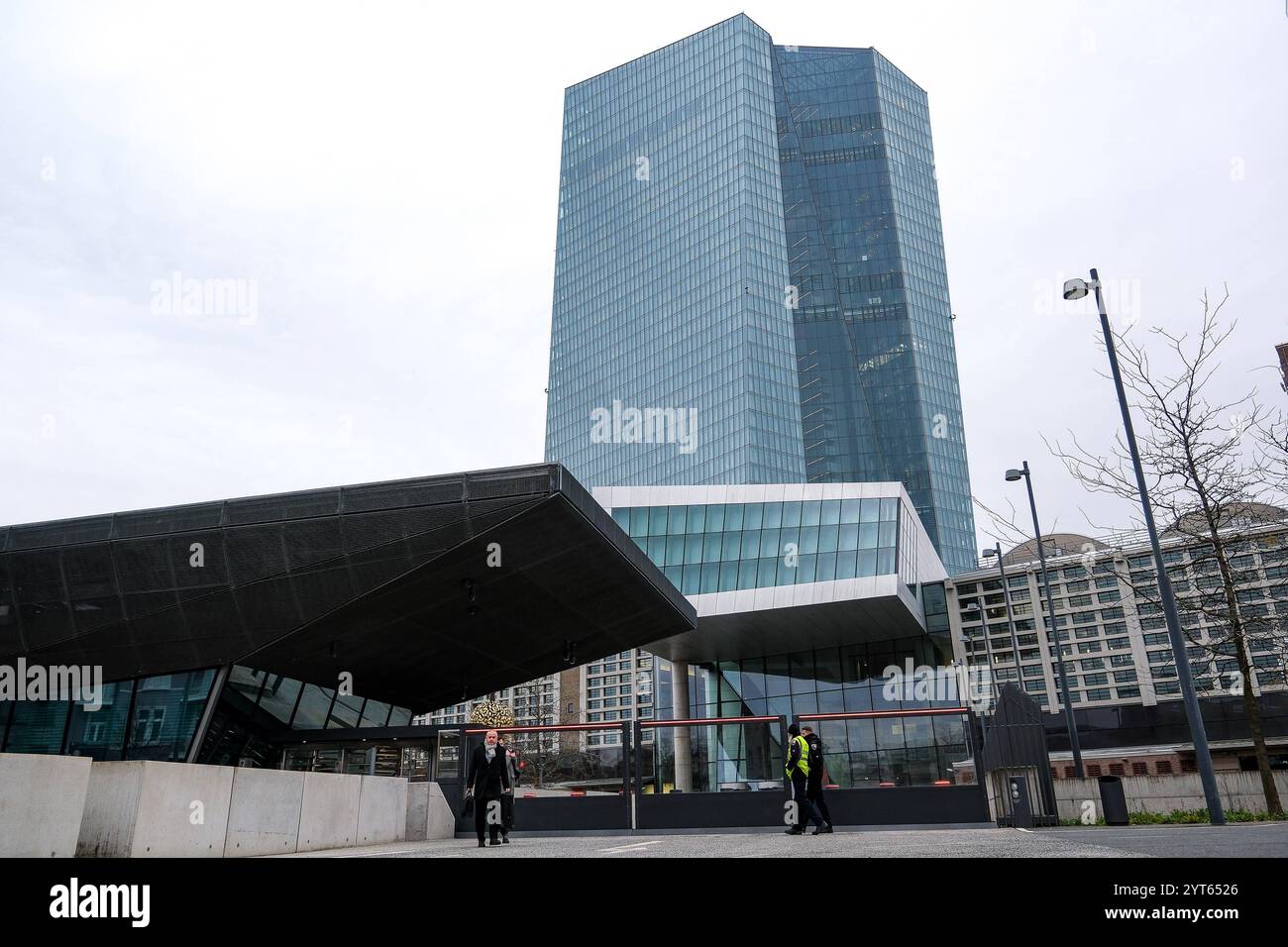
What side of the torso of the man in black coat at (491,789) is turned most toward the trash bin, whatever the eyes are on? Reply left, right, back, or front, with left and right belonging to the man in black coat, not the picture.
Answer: left

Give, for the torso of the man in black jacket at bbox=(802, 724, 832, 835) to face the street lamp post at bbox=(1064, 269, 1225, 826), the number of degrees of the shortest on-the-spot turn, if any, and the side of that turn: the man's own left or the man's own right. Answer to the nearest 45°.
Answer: approximately 180°

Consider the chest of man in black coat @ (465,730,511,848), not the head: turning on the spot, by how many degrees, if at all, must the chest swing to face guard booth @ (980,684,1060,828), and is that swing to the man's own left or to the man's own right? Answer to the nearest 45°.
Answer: approximately 135° to the man's own left

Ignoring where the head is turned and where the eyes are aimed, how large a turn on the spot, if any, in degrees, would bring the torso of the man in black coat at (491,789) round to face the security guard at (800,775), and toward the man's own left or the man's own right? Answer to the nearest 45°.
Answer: approximately 90° to the man's own left

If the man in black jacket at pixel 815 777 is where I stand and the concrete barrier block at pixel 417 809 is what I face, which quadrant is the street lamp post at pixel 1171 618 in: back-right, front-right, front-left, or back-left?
back-right

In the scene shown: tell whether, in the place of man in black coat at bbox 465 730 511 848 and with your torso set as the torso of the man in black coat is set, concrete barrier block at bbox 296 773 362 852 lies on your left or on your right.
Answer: on your right

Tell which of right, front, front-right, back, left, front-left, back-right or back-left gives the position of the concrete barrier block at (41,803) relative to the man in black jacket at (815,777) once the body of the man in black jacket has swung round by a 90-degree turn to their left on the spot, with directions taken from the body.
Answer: front-right

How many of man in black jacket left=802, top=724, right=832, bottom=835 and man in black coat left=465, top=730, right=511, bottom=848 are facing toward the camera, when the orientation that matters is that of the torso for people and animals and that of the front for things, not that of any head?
1

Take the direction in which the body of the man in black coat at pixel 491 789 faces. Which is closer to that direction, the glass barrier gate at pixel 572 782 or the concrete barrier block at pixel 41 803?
the concrete barrier block

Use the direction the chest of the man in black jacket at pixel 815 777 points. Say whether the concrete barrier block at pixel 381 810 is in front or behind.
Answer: in front

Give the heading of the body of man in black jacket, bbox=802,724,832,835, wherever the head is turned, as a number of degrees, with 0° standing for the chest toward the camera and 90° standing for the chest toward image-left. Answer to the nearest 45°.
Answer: approximately 90°

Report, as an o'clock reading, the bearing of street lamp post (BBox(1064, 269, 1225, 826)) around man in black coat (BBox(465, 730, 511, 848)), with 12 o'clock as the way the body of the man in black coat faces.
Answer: The street lamp post is roughly at 9 o'clock from the man in black coat.

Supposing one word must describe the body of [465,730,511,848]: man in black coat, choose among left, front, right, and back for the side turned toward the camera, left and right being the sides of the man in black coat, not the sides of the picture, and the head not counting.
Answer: front

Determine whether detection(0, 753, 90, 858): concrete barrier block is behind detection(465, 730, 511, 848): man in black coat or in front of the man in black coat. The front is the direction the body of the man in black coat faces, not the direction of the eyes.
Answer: in front
